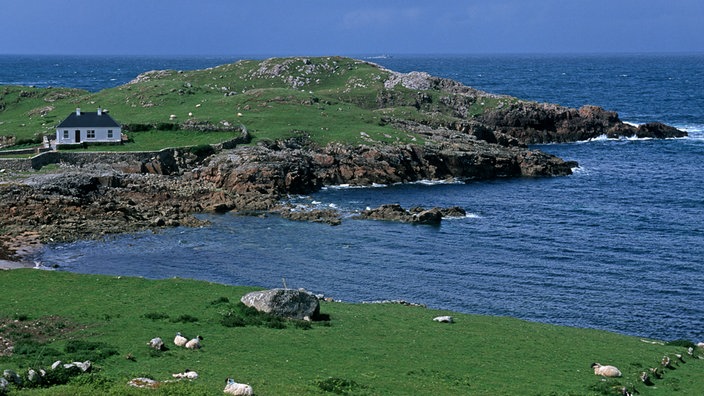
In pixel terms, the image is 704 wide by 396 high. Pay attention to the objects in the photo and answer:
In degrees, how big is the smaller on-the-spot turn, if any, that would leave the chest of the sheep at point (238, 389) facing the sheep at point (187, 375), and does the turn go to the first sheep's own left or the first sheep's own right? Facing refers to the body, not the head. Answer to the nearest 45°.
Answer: approximately 45° to the first sheep's own right

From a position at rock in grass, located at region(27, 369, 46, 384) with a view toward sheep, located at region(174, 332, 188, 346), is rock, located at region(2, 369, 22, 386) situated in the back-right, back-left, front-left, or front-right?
back-left

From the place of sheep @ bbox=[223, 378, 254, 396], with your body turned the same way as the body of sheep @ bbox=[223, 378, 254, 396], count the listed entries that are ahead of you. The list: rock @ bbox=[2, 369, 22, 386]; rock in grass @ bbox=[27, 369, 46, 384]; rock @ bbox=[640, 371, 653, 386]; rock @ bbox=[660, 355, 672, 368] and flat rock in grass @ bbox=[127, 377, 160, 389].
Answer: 3

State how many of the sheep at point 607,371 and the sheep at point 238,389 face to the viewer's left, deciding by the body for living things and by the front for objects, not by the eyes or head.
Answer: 2

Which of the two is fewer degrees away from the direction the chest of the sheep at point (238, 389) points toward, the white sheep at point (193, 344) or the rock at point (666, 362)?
the white sheep

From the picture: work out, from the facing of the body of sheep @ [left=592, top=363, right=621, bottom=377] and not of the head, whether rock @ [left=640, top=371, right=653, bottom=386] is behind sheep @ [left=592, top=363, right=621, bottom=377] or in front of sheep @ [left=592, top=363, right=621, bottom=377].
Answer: behind

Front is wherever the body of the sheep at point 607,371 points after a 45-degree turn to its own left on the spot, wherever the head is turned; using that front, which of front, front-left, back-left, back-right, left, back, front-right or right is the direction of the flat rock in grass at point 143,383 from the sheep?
front

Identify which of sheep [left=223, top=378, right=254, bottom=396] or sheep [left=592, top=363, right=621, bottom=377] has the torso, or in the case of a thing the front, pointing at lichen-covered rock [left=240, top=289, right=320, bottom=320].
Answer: sheep [left=592, top=363, right=621, bottom=377]

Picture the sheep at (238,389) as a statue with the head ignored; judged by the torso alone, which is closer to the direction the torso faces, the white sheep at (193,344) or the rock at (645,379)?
the white sheep

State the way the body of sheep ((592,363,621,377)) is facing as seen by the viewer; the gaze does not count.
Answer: to the viewer's left

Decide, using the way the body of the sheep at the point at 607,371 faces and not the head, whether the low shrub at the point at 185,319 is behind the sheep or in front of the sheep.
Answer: in front

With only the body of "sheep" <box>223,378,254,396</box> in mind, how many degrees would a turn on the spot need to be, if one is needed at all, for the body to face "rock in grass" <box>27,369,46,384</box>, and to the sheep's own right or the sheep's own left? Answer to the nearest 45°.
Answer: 0° — it already faces it

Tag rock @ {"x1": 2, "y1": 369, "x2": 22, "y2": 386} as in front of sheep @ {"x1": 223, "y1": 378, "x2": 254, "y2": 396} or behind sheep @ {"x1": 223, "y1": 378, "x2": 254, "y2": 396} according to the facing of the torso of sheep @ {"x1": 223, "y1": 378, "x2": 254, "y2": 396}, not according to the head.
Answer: in front

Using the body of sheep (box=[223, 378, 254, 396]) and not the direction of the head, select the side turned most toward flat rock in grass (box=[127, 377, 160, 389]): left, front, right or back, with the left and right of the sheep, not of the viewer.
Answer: front

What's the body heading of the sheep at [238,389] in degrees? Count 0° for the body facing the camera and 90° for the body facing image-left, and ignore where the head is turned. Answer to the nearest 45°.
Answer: approximately 90°

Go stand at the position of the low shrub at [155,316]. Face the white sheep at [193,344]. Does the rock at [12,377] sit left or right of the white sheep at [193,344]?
right

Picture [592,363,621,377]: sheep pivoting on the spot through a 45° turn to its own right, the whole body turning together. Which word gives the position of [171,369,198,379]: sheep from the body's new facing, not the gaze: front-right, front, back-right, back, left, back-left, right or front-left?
left

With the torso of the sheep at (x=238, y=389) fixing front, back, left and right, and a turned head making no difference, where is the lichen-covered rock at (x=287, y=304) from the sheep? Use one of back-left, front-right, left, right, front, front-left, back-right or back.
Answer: right
